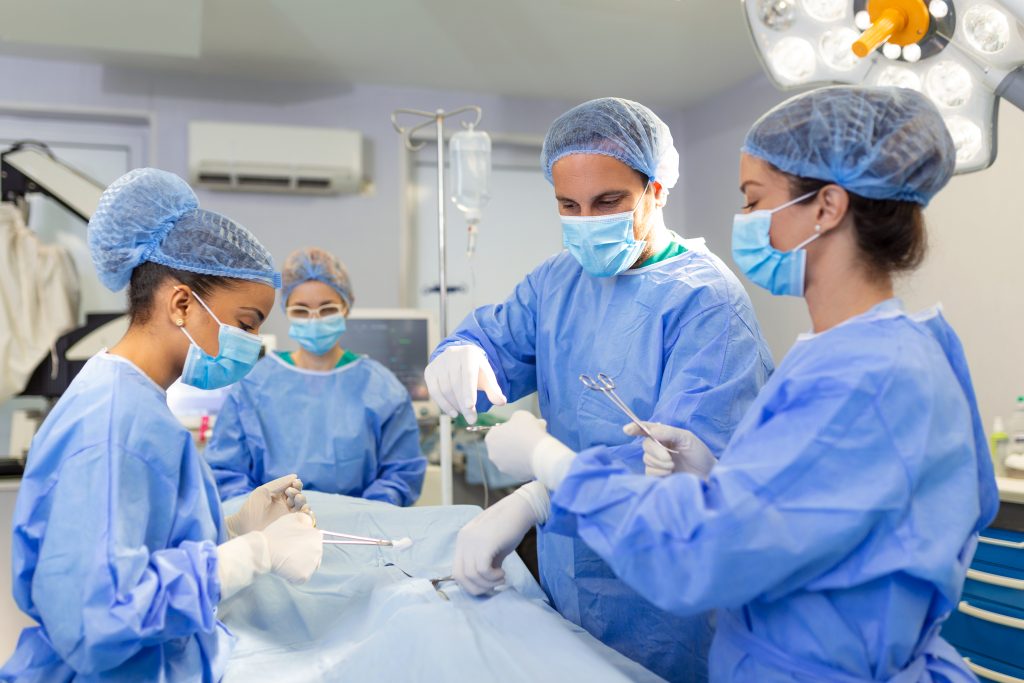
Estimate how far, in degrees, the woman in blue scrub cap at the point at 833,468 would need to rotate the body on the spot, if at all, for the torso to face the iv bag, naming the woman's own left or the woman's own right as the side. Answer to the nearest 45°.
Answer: approximately 45° to the woman's own right

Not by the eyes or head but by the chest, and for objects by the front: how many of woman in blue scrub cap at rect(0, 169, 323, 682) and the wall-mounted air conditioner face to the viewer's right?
1

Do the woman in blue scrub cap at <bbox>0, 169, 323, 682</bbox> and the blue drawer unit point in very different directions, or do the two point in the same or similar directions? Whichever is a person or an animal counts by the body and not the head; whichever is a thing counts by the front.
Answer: very different directions

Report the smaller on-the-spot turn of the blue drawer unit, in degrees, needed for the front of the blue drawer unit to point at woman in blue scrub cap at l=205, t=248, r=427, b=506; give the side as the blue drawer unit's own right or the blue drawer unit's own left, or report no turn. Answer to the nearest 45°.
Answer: approximately 45° to the blue drawer unit's own right

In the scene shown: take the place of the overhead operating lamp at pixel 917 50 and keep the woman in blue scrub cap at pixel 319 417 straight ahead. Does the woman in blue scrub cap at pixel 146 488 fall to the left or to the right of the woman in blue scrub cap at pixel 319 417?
left

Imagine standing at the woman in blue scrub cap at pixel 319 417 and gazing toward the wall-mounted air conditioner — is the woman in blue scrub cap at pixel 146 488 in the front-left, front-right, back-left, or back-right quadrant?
back-left

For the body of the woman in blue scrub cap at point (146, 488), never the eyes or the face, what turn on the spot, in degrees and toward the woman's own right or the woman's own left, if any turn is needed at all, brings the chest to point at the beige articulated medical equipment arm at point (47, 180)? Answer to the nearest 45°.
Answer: approximately 90° to the woman's own left

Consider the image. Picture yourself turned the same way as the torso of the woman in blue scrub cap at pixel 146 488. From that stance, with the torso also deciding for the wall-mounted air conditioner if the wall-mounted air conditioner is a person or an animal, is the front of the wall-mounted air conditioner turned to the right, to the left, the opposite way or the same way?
to the right

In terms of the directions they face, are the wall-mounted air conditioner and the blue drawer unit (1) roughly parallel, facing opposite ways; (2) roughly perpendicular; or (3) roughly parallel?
roughly perpendicular

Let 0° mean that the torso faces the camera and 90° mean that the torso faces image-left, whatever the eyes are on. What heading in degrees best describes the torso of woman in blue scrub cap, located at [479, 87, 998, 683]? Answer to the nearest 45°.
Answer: approximately 90°

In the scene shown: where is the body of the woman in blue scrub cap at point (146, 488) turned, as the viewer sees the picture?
to the viewer's right
